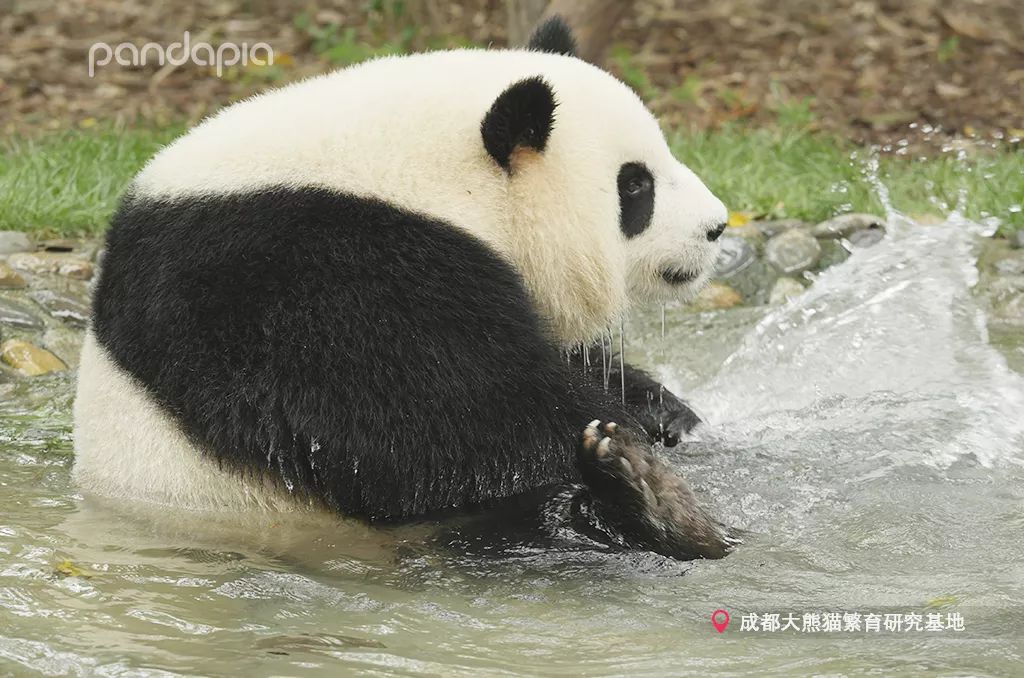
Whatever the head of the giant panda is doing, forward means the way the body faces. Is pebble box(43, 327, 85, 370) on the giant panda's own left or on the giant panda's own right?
on the giant panda's own left

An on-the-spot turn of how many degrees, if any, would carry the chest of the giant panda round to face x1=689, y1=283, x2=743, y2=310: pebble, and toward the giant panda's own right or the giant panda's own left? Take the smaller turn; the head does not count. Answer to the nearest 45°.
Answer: approximately 45° to the giant panda's own left

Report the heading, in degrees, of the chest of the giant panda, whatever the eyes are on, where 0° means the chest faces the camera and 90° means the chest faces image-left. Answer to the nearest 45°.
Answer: approximately 270°

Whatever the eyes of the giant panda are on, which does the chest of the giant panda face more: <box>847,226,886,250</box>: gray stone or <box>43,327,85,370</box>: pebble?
the gray stone

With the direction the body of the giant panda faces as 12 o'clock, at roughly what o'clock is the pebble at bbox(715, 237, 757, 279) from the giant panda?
The pebble is roughly at 10 o'clock from the giant panda.

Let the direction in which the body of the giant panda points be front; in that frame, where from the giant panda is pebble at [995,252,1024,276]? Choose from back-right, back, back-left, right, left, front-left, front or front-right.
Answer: front-left

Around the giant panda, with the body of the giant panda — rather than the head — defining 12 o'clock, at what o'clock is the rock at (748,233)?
The rock is roughly at 10 o'clock from the giant panda.

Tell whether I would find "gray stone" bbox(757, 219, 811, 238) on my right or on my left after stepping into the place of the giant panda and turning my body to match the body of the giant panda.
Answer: on my left

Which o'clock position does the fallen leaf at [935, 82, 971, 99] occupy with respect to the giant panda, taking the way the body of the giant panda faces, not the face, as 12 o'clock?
The fallen leaf is roughly at 10 o'clock from the giant panda.

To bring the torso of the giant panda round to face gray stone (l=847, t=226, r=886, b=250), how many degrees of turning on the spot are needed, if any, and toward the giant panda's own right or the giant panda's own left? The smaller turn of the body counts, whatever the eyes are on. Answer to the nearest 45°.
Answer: approximately 45° to the giant panda's own left
